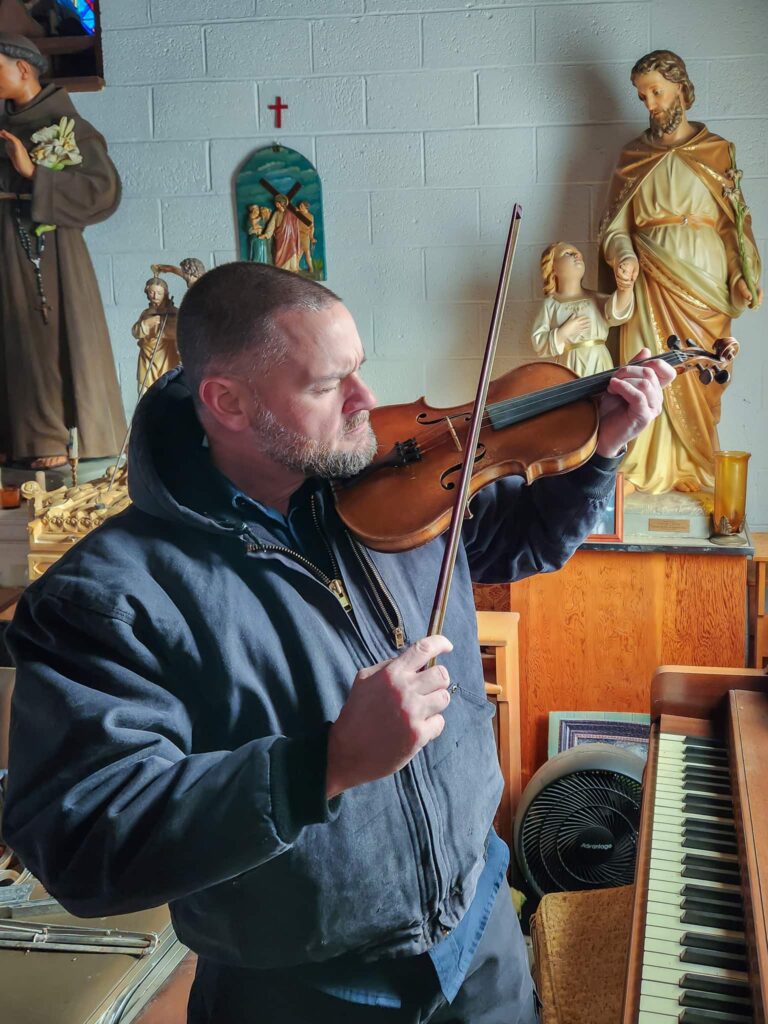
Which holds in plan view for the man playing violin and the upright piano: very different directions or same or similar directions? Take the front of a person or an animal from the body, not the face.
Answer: very different directions

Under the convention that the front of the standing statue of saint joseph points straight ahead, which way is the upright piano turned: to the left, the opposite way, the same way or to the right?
to the right

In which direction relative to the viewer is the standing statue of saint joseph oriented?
toward the camera

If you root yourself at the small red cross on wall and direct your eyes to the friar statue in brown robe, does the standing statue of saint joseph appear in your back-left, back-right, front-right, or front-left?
back-left

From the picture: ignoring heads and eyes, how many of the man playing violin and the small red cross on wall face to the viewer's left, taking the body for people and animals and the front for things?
0

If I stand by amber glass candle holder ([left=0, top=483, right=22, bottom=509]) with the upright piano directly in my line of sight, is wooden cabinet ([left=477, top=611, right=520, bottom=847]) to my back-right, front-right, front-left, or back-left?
front-left

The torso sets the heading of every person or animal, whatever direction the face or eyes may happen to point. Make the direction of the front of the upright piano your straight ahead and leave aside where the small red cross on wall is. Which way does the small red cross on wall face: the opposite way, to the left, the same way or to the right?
to the left

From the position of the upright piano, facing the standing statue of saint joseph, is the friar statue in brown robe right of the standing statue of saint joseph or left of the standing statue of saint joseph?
left

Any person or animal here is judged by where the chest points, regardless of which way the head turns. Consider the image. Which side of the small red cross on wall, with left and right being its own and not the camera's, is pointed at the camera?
front

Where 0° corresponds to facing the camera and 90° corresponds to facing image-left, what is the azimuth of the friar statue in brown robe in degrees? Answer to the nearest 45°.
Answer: approximately 45°

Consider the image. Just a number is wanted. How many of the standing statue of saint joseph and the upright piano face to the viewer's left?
1

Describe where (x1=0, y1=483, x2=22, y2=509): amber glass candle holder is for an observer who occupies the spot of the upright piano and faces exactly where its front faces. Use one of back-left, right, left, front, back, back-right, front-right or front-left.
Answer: front-right

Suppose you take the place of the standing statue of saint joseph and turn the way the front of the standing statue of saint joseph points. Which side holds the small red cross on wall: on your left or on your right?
on your right

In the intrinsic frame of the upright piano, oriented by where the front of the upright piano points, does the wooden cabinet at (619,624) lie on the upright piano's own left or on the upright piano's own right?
on the upright piano's own right

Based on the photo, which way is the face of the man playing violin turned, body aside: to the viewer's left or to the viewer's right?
to the viewer's right

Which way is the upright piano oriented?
to the viewer's left
